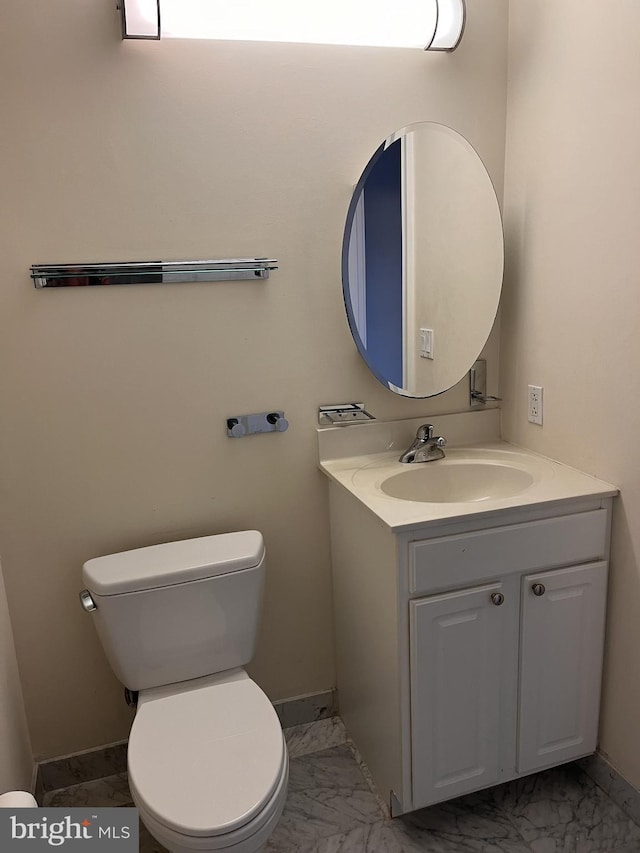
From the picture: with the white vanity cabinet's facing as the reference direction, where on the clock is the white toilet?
The white toilet is roughly at 4 o'clock from the white vanity cabinet.

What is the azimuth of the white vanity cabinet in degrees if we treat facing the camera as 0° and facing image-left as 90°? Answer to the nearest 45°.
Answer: approximately 315°

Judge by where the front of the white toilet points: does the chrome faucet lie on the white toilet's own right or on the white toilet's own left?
on the white toilet's own left
